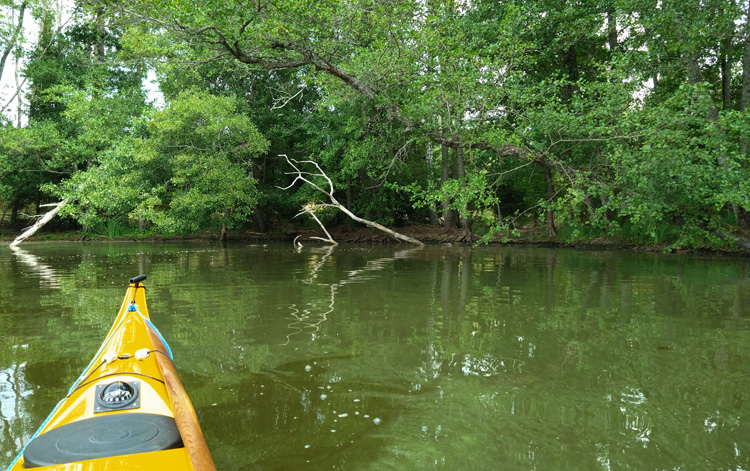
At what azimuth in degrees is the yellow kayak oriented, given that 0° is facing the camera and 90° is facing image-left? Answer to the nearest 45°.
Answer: approximately 180°

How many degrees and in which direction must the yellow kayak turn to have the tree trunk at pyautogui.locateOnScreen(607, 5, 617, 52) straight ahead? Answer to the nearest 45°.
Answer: approximately 45° to its right

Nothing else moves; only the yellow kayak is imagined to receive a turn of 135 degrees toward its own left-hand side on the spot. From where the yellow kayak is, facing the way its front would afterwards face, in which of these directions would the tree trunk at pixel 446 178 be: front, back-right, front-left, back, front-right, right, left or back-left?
back
